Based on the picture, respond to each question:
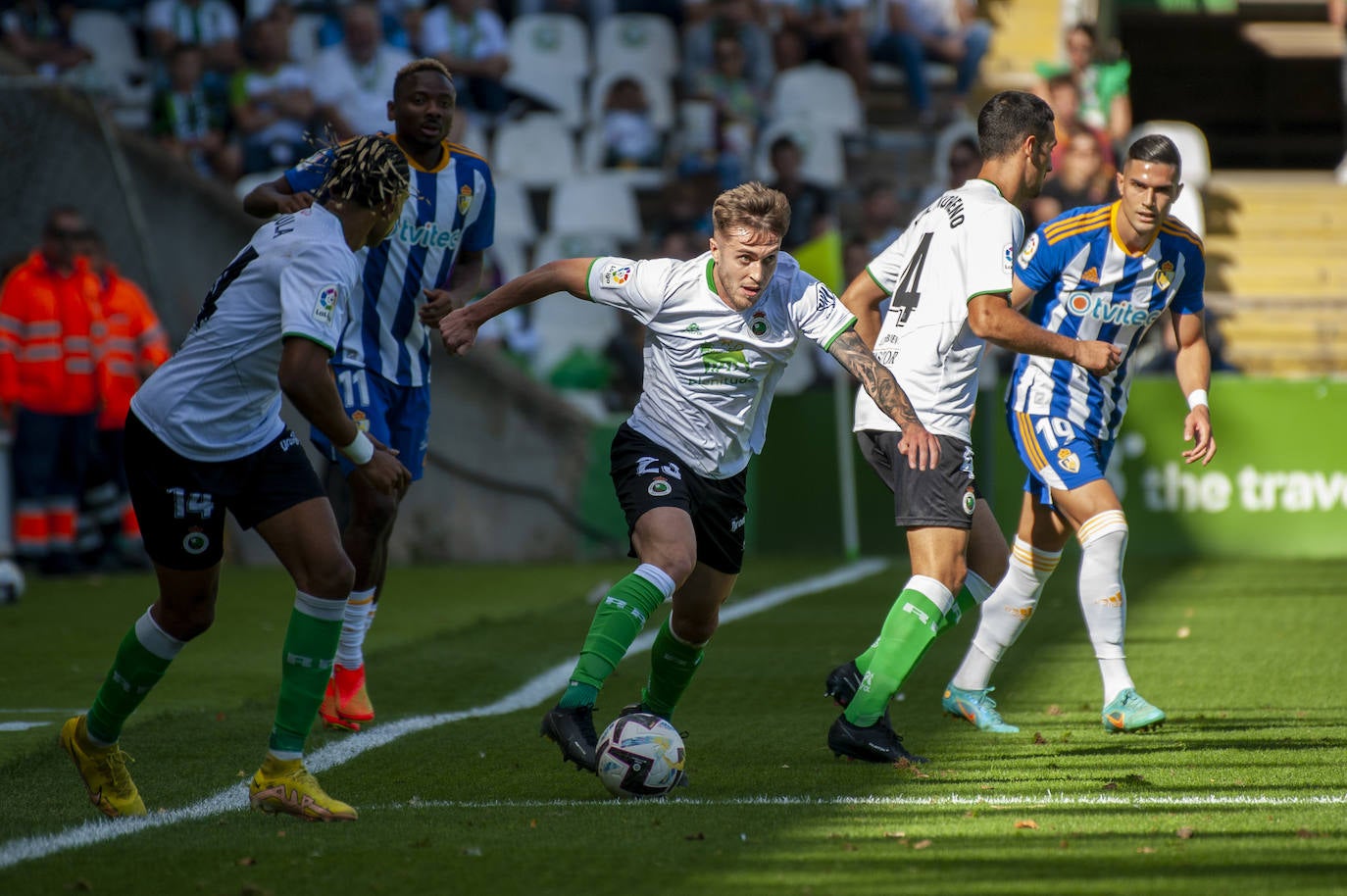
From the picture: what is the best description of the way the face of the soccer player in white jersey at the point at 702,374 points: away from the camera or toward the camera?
toward the camera

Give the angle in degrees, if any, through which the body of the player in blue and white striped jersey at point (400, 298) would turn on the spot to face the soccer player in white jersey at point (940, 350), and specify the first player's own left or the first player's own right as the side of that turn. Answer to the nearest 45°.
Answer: approximately 45° to the first player's own left

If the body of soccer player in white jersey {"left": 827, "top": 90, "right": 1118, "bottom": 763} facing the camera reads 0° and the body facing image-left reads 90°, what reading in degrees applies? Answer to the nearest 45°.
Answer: approximately 225°

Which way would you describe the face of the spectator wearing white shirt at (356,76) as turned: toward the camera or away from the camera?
toward the camera

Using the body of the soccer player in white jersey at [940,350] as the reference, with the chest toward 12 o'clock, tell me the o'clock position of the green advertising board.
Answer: The green advertising board is roughly at 11 o'clock from the soccer player in white jersey.

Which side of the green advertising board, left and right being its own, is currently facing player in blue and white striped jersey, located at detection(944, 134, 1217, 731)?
front

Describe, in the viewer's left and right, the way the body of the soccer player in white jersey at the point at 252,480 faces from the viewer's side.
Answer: facing to the right of the viewer

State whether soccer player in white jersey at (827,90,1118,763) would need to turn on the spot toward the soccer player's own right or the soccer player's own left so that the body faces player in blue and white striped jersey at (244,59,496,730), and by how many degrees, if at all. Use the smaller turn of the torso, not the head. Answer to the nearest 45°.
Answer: approximately 135° to the soccer player's own left

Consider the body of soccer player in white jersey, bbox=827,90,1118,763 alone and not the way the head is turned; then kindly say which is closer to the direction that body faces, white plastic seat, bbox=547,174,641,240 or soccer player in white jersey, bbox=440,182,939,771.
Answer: the white plastic seat

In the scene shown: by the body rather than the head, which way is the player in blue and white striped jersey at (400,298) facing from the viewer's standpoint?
toward the camera

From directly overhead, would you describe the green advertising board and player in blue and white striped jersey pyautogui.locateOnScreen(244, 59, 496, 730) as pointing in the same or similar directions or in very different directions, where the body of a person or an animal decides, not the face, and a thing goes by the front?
same or similar directions

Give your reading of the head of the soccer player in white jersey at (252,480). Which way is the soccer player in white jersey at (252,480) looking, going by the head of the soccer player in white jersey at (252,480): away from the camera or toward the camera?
away from the camera

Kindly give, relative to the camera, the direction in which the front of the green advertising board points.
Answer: facing the viewer

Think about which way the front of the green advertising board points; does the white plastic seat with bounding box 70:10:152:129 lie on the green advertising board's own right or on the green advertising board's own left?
on the green advertising board's own right
